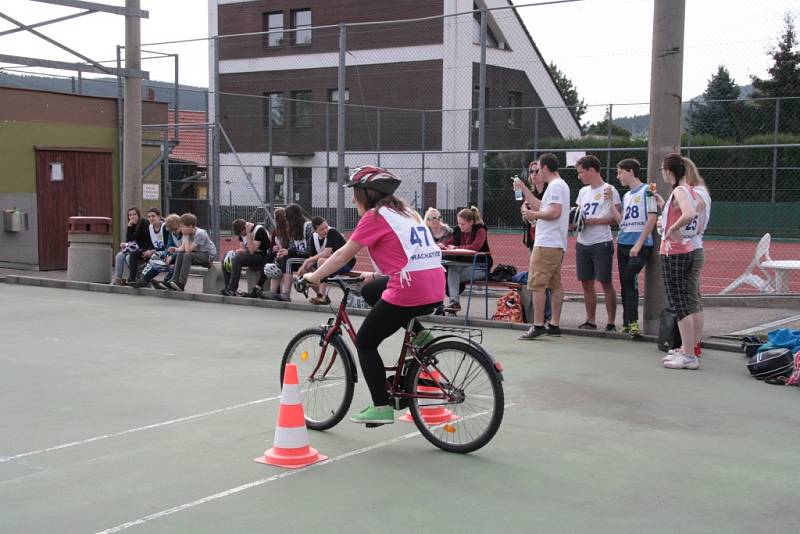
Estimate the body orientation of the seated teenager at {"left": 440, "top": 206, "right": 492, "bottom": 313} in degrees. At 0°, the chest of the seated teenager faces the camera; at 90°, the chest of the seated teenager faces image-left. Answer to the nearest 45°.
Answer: approximately 45°

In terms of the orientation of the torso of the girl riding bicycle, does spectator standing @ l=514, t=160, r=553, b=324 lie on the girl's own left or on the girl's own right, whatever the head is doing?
on the girl's own right

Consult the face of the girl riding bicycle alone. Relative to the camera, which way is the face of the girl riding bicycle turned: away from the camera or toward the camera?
away from the camera

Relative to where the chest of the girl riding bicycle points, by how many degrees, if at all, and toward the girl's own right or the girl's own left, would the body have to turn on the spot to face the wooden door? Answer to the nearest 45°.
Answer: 0° — they already face it

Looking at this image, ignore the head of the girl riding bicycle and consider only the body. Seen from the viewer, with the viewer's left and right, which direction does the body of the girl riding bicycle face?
facing away from the viewer and to the left of the viewer

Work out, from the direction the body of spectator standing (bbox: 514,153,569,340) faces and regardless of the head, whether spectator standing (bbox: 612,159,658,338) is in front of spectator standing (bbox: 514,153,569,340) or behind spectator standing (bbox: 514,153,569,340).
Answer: behind

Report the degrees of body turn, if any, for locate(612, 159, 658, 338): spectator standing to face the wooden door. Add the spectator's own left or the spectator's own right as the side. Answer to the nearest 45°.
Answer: approximately 90° to the spectator's own right
